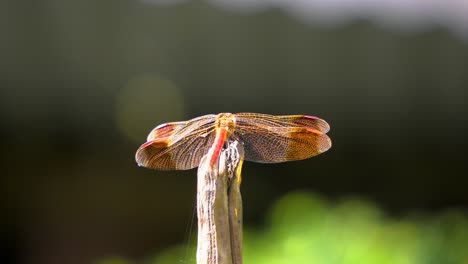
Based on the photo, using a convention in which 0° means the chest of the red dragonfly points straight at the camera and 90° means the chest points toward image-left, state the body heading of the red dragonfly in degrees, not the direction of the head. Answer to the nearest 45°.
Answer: approximately 180°
